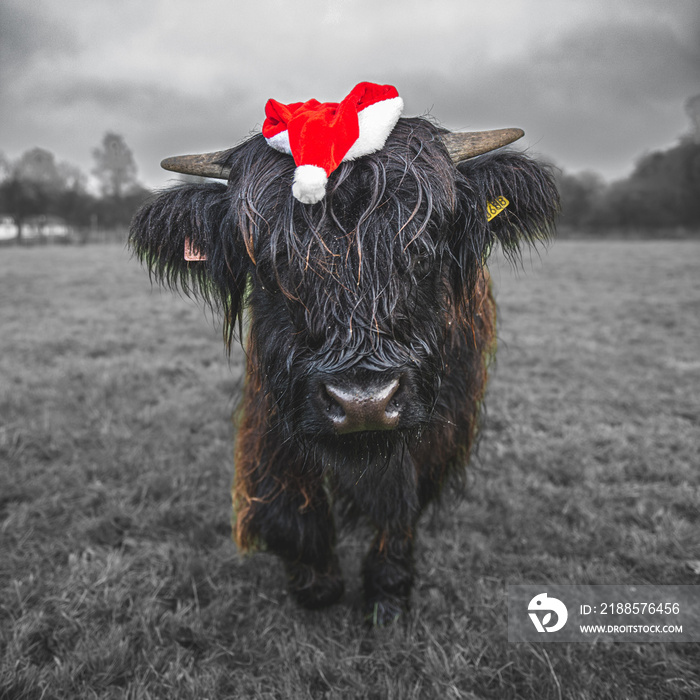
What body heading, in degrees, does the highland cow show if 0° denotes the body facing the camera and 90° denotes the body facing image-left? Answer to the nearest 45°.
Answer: approximately 0°
